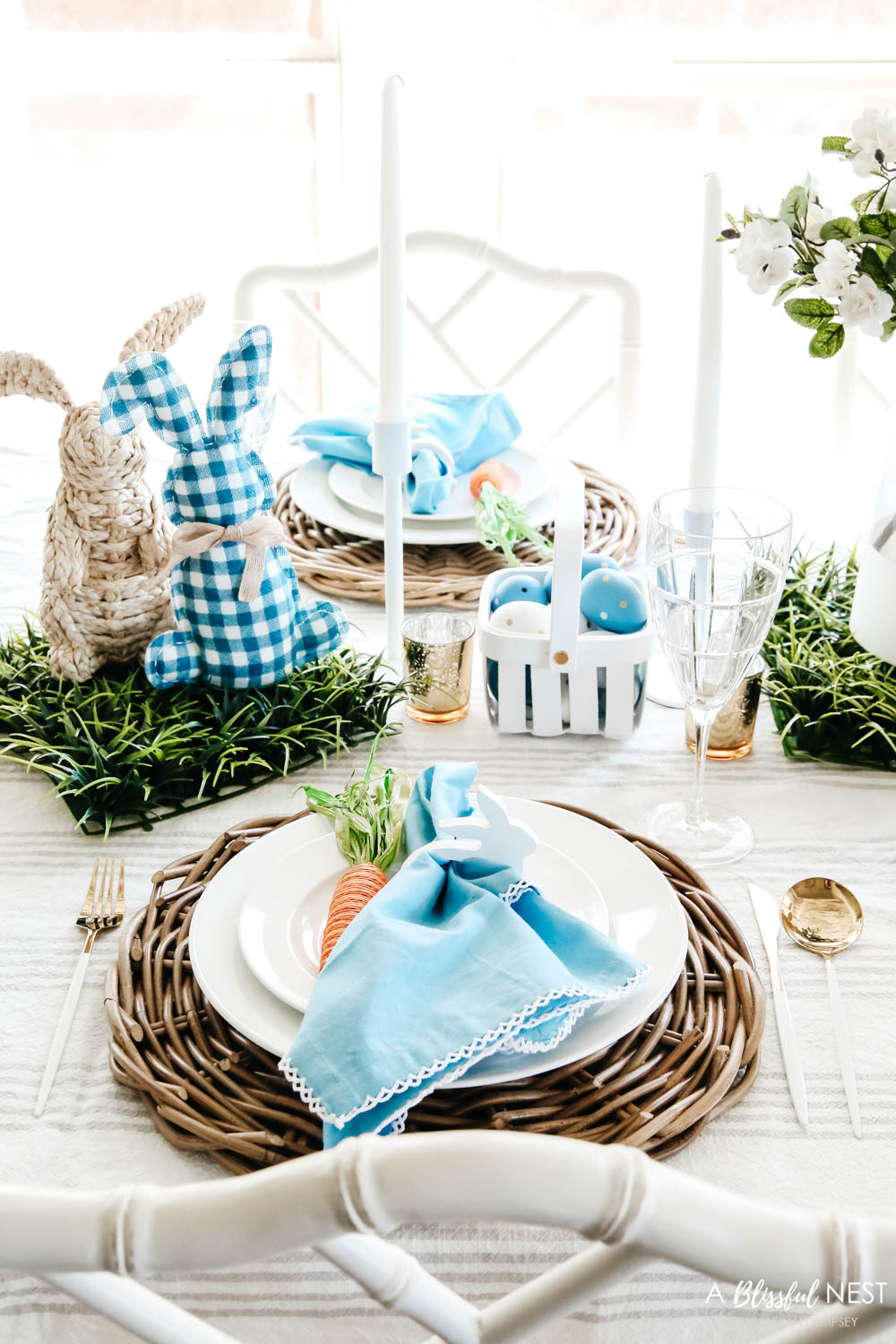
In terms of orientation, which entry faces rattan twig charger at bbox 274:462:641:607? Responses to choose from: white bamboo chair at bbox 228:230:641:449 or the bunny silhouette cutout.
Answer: the white bamboo chair

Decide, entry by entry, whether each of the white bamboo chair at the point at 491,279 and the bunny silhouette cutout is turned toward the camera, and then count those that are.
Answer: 1

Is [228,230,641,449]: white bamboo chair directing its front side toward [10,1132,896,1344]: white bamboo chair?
yes

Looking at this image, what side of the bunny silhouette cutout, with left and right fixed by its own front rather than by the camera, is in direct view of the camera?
right

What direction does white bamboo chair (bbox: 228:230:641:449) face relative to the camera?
toward the camera

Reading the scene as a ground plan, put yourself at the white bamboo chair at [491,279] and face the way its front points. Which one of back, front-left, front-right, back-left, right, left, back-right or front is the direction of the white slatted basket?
front

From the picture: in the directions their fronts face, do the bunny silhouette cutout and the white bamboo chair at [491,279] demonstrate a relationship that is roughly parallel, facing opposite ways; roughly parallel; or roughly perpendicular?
roughly perpendicular

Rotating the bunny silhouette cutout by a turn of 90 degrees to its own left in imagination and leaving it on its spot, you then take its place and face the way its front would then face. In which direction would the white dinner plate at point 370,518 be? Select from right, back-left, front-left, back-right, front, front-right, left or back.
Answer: front
